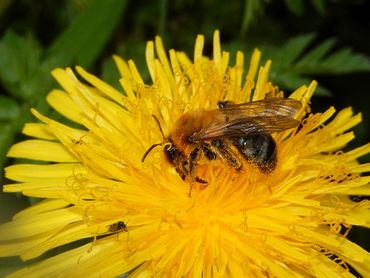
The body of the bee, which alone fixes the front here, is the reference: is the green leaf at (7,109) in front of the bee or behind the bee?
in front

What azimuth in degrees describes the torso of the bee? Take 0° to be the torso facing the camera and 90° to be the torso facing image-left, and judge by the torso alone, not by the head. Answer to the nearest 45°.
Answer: approximately 90°

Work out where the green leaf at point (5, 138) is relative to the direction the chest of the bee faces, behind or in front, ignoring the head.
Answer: in front
